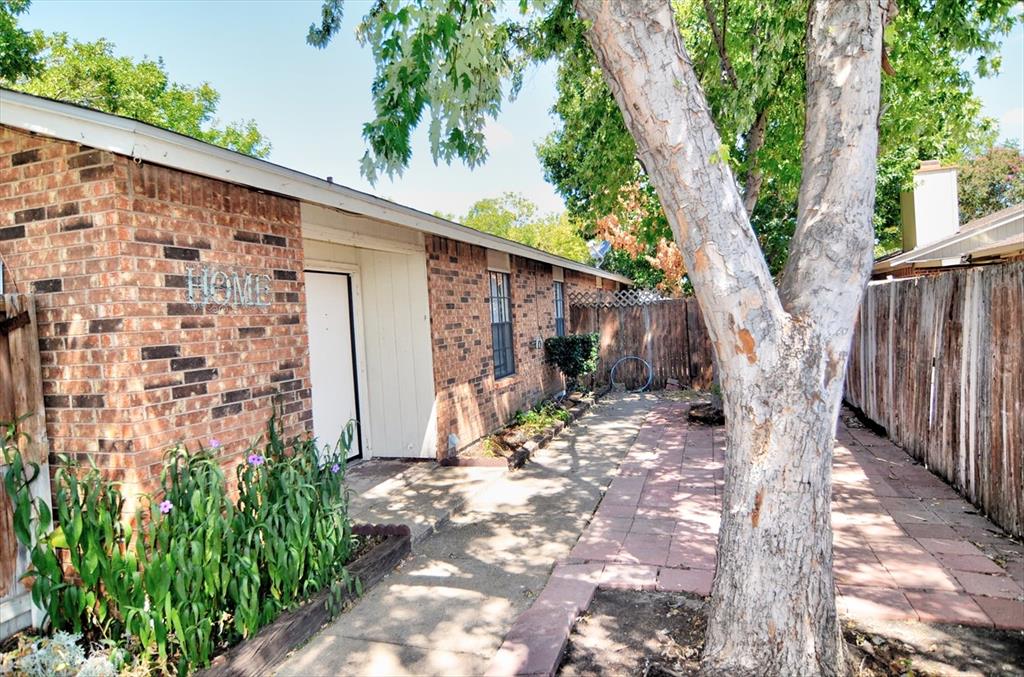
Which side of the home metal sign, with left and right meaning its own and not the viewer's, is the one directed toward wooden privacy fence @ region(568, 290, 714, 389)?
left

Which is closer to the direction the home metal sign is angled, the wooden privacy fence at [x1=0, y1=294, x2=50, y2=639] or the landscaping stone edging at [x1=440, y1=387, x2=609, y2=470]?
the landscaping stone edging

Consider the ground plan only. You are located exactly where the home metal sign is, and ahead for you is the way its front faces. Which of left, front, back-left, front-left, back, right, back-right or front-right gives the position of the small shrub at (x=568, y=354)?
left

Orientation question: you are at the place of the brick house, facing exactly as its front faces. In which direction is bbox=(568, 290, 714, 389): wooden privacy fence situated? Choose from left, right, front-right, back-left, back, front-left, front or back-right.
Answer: left

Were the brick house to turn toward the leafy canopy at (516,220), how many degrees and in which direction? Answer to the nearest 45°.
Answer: approximately 90° to its left

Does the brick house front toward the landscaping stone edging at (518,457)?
no

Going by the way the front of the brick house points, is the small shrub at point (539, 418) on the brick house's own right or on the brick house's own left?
on the brick house's own left

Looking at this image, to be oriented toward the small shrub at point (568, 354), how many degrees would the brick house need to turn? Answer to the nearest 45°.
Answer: approximately 90° to its left

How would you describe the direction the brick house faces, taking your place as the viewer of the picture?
facing the viewer and to the right of the viewer

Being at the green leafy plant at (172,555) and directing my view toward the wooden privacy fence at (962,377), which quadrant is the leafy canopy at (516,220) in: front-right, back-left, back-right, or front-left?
front-left

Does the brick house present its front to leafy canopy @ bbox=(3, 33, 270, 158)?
no

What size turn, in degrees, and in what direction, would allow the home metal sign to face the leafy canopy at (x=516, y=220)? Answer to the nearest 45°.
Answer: approximately 90° to its left

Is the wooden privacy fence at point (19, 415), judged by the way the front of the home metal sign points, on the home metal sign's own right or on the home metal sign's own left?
on the home metal sign's own right
